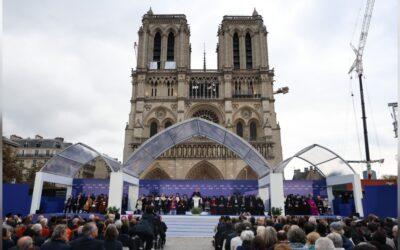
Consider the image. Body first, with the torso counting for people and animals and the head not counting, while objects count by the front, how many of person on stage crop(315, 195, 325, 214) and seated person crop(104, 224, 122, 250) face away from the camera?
1

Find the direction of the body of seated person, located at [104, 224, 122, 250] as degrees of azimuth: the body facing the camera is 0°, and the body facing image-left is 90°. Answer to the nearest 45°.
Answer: approximately 180°

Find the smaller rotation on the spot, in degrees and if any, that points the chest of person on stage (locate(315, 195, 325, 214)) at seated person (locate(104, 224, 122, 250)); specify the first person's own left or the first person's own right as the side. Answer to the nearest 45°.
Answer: approximately 45° to the first person's own left

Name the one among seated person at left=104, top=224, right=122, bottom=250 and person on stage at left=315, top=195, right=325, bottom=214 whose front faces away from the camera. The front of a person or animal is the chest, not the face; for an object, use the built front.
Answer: the seated person

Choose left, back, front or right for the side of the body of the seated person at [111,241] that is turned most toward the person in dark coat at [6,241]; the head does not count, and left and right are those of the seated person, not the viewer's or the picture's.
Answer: left

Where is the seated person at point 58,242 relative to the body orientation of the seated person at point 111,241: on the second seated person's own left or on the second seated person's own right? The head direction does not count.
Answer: on the second seated person's own left
